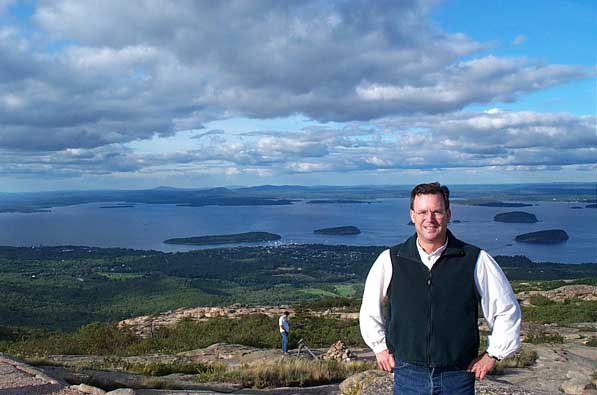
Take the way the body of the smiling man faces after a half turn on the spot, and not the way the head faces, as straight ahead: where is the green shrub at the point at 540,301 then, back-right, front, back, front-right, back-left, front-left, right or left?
front

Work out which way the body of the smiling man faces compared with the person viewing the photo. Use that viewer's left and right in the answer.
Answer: facing the viewer
